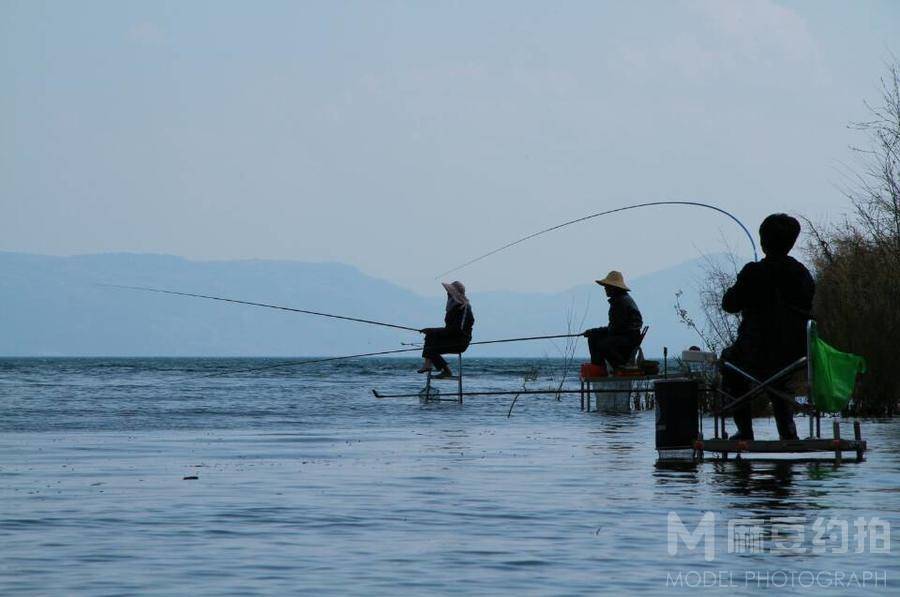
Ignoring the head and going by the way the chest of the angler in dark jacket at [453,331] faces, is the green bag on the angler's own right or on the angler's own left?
on the angler's own left

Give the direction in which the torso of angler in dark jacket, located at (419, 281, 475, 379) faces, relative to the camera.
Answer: to the viewer's left

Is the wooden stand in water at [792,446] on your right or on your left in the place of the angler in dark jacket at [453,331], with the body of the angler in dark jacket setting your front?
on your left

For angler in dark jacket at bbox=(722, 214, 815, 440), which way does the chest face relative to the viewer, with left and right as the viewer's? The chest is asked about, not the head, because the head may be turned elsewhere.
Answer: facing away from the viewer and to the left of the viewer

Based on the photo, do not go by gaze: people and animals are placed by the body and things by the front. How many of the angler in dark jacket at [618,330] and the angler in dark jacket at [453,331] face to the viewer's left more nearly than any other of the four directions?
2

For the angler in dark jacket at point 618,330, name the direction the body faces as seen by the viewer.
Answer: to the viewer's left

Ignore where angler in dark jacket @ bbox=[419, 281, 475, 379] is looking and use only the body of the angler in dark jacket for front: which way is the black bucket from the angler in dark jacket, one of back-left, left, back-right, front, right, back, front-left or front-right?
left

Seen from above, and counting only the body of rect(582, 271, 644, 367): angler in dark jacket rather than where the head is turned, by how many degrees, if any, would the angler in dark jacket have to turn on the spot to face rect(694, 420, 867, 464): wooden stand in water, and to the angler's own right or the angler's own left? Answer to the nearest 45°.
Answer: approximately 90° to the angler's own left
